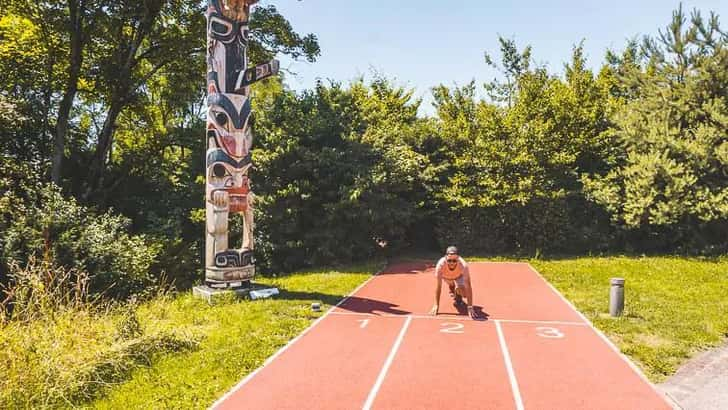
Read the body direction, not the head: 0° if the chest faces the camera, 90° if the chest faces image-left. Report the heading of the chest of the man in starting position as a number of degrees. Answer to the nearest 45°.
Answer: approximately 0°

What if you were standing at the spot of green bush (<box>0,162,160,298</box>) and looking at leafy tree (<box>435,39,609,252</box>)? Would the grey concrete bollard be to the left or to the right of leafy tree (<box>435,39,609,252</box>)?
right

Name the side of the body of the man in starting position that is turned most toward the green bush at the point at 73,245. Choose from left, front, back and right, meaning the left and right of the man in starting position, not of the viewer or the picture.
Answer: right

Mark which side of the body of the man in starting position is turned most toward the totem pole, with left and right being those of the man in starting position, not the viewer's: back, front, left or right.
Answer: right

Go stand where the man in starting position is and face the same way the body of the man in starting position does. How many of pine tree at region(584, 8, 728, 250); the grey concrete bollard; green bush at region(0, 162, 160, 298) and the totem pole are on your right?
2

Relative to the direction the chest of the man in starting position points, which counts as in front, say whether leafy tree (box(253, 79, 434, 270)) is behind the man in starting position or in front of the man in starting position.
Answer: behind

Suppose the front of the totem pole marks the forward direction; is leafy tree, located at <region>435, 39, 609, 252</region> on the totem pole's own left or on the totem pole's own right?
on the totem pole's own left

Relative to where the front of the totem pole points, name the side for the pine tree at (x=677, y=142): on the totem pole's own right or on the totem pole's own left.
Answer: on the totem pole's own left
